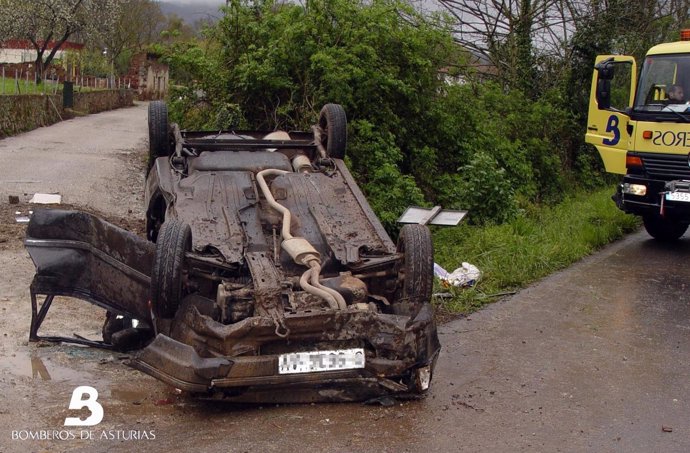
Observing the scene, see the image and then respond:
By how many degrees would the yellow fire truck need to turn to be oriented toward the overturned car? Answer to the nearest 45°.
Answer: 0° — it already faces it

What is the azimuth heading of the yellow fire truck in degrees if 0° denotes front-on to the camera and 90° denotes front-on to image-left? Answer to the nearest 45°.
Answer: approximately 0°

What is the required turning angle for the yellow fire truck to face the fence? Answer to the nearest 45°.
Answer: approximately 135° to its right

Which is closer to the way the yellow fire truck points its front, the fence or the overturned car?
the overturned car

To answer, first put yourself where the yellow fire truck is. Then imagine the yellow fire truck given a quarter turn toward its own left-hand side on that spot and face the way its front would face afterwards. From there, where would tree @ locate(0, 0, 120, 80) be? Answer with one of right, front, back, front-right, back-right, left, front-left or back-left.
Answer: back-left

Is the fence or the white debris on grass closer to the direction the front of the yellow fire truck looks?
the white debris on grass
